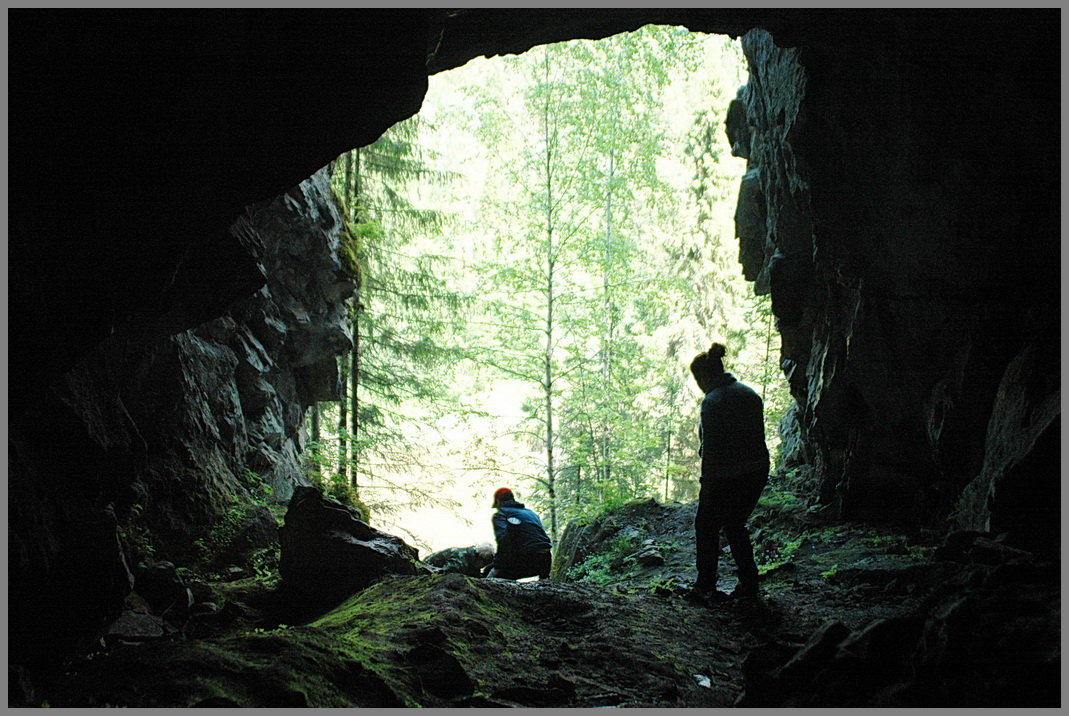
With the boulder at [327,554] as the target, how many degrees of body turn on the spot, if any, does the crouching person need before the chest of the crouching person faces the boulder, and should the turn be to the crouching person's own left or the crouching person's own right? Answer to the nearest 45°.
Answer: approximately 90° to the crouching person's own left

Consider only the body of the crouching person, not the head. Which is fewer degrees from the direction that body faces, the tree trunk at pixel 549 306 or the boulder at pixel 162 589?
the tree trunk

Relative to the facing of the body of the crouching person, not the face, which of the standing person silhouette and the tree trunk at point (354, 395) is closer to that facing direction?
the tree trunk

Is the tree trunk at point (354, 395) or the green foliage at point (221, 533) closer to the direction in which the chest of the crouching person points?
the tree trunk

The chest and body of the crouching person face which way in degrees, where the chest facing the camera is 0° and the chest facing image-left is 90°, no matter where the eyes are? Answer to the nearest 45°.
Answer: approximately 135°

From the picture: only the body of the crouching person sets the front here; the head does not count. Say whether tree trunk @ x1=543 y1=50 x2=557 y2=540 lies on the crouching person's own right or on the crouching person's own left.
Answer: on the crouching person's own right

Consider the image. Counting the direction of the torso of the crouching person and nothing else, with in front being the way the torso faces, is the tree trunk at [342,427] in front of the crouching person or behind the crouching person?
in front

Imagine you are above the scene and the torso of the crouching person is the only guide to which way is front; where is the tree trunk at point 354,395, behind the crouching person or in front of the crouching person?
in front

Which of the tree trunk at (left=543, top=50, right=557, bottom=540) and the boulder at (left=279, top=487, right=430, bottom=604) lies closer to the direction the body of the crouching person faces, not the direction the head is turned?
the tree trunk

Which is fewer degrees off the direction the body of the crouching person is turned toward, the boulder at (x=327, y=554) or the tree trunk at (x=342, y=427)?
the tree trunk

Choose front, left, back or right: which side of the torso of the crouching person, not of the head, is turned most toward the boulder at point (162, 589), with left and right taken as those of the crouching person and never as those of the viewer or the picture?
left
